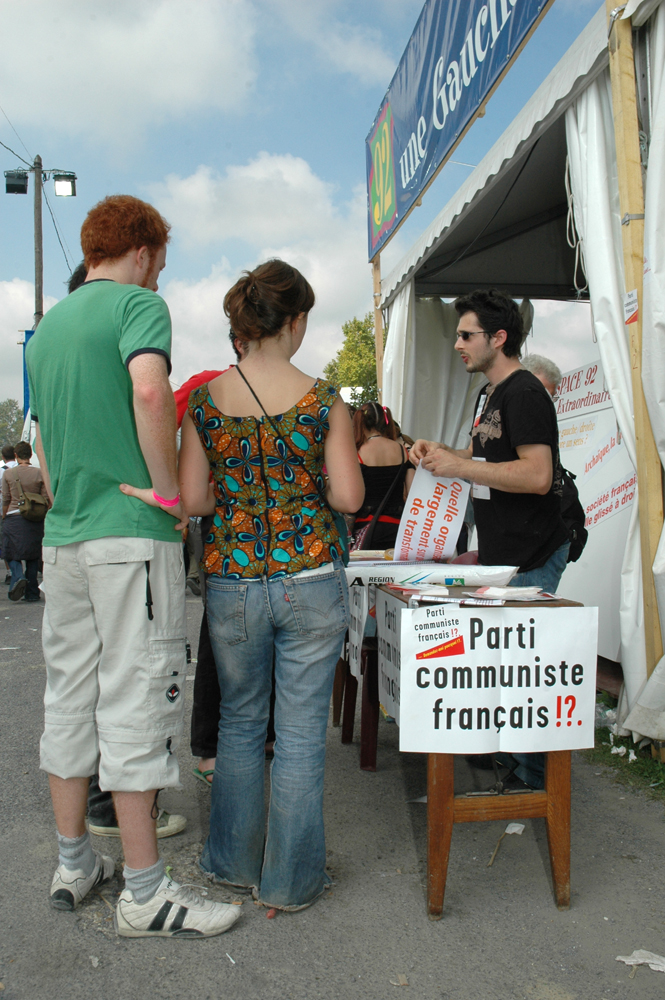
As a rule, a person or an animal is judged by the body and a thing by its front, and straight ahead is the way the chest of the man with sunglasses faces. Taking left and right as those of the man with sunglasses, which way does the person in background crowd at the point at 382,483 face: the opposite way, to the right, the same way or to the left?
to the right

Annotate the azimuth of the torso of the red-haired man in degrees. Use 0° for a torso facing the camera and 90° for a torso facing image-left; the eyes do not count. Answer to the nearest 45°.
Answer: approximately 225°

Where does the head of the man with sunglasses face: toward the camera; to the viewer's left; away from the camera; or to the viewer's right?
to the viewer's left

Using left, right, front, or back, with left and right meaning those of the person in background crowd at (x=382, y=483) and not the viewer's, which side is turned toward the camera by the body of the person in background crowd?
back

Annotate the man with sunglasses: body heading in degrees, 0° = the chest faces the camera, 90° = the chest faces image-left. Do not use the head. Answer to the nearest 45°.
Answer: approximately 90°

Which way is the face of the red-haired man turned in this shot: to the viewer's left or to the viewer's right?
to the viewer's right

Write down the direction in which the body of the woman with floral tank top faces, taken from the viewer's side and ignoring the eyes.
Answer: away from the camera

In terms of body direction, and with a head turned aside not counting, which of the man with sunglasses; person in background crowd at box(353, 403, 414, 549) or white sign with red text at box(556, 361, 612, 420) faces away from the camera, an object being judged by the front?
the person in background crowd

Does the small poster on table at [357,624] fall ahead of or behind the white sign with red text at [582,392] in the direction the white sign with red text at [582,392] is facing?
ahead
